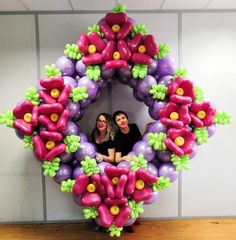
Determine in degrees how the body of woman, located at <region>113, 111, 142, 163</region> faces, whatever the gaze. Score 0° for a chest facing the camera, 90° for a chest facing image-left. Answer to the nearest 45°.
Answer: approximately 0°

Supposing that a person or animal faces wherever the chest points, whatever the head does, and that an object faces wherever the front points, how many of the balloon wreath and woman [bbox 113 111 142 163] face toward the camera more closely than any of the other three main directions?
2
